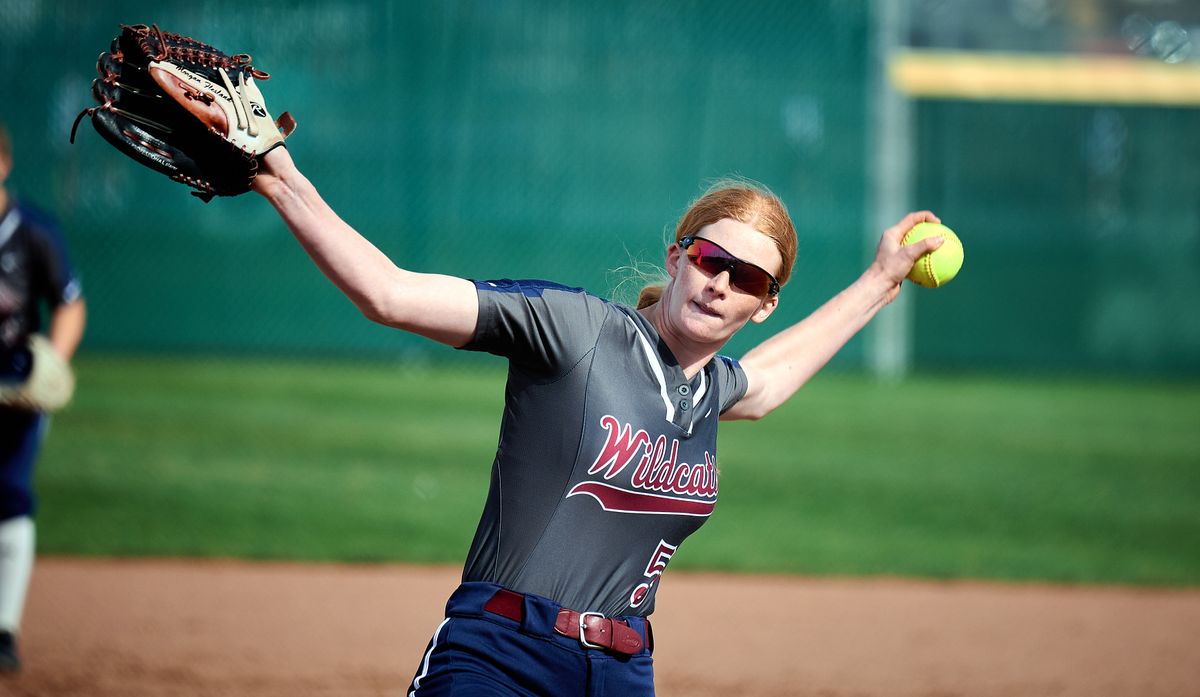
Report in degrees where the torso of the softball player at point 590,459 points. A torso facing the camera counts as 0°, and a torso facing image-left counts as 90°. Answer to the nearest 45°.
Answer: approximately 315°

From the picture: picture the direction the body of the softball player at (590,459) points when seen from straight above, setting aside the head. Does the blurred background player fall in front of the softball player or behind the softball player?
behind
